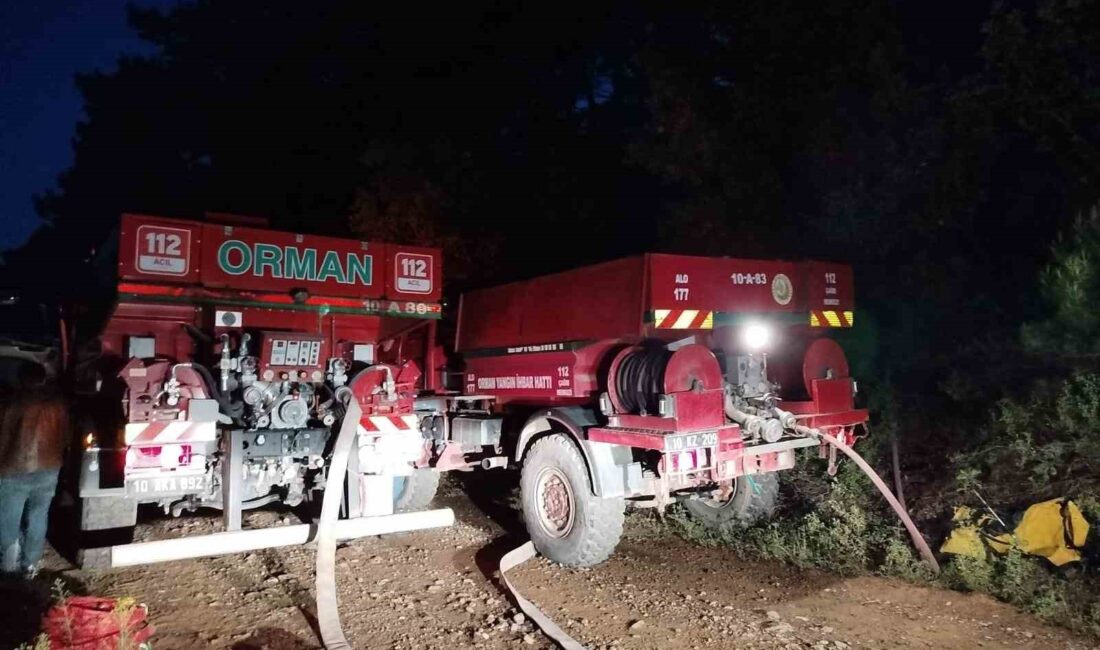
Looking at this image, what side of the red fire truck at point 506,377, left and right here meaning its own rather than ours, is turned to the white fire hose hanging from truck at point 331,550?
left

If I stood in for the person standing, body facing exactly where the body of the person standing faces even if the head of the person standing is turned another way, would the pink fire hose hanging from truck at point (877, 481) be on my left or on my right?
on my right

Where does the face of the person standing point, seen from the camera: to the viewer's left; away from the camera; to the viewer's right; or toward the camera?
away from the camera

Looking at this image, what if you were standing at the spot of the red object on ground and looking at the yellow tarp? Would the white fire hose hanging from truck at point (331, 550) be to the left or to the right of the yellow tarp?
left

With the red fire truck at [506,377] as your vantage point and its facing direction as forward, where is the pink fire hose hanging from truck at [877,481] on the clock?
The pink fire hose hanging from truck is roughly at 5 o'clock from the red fire truck.

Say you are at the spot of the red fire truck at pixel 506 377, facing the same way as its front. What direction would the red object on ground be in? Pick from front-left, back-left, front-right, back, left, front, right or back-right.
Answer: left

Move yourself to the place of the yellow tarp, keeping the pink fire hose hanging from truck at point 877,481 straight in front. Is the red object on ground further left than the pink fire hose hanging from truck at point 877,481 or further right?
left

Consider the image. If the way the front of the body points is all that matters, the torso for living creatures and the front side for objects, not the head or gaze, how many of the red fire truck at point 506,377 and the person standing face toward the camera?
0

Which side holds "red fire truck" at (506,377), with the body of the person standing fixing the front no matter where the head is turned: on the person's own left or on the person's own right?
on the person's own right

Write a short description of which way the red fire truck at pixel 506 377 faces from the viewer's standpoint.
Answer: facing away from the viewer and to the left of the viewer

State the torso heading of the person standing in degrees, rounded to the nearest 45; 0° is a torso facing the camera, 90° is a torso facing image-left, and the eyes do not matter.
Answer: approximately 180°

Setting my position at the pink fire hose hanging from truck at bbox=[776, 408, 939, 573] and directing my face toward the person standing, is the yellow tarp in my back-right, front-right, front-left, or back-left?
back-left
